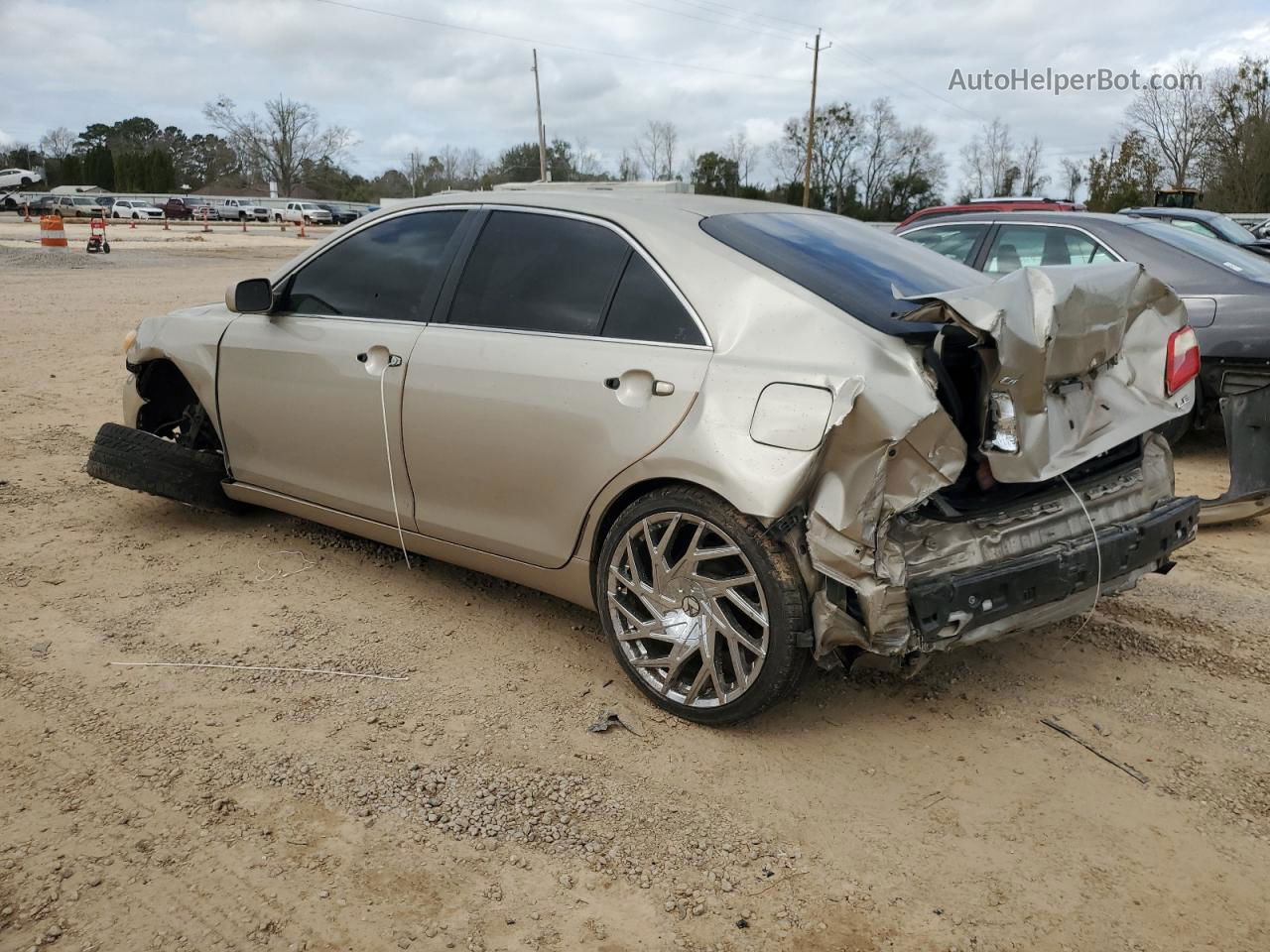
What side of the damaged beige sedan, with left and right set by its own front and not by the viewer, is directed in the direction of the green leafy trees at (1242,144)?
right

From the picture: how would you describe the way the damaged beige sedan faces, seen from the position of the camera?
facing away from the viewer and to the left of the viewer
